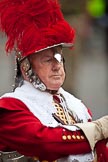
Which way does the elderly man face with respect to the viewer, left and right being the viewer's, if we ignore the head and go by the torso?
facing the viewer and to the right of the viewer

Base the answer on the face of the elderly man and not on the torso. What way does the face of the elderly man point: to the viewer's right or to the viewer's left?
to the viewer's right
